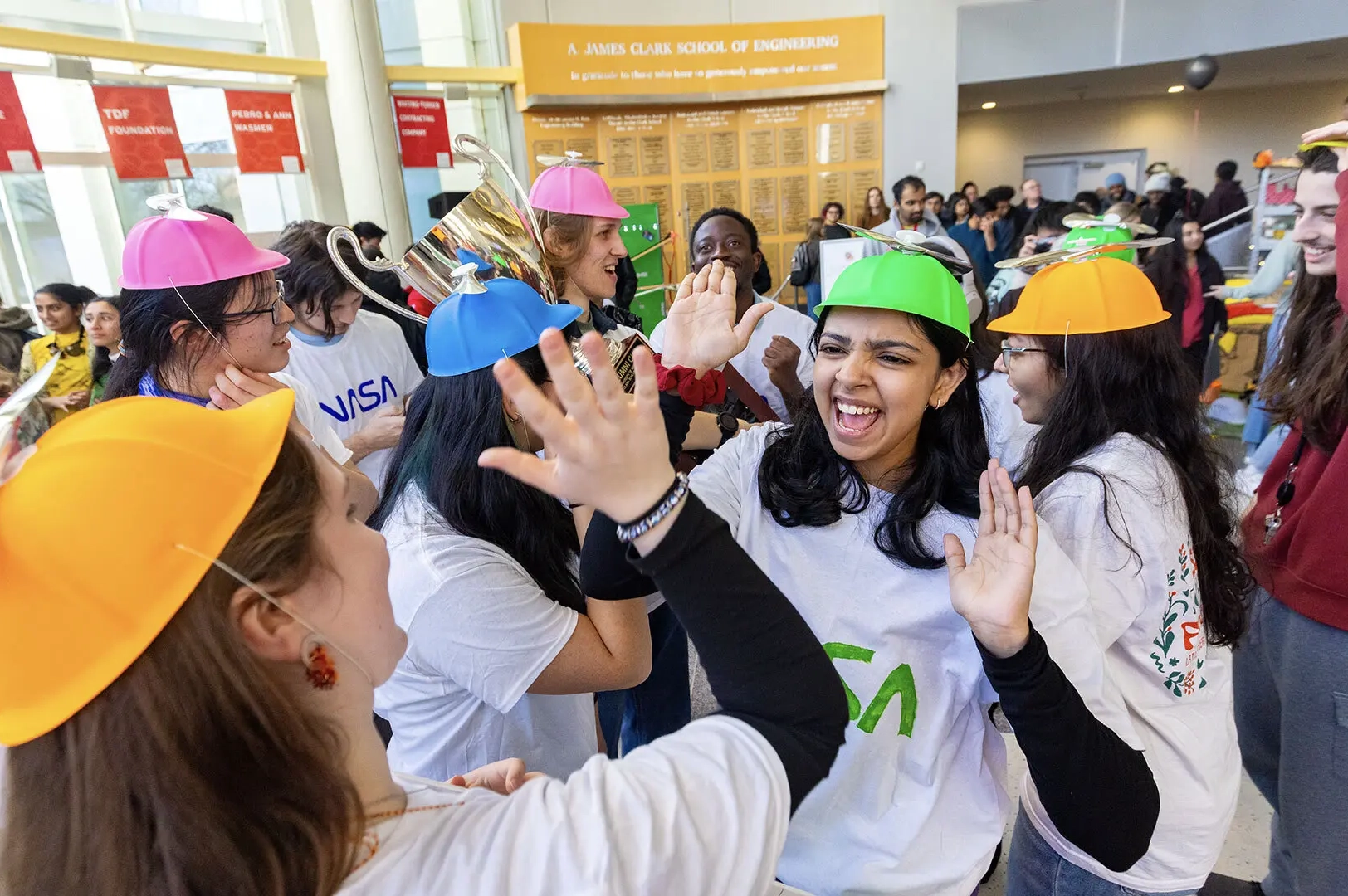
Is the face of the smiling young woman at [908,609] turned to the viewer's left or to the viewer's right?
to the viewer's left

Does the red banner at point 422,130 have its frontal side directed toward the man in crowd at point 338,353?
yes

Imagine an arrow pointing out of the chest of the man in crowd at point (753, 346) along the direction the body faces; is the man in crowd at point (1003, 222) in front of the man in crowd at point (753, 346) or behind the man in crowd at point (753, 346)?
behind

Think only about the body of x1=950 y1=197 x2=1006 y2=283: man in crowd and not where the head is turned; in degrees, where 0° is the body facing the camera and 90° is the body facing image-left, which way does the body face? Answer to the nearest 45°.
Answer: approximately 315°

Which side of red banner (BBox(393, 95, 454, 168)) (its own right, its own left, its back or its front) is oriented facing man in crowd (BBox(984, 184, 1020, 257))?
left

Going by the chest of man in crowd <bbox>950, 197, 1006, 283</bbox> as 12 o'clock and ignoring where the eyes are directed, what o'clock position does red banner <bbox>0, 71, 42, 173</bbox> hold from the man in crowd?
The red banner is roughly at 3 o'clock from the man in crowd.

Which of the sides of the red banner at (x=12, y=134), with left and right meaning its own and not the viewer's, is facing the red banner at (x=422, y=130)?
left
